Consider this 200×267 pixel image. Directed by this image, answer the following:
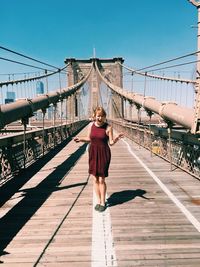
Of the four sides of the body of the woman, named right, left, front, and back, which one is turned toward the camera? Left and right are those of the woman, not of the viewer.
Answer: front
